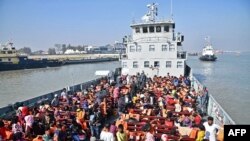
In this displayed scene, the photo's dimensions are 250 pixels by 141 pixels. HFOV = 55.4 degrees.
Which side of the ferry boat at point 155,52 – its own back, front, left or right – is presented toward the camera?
front
